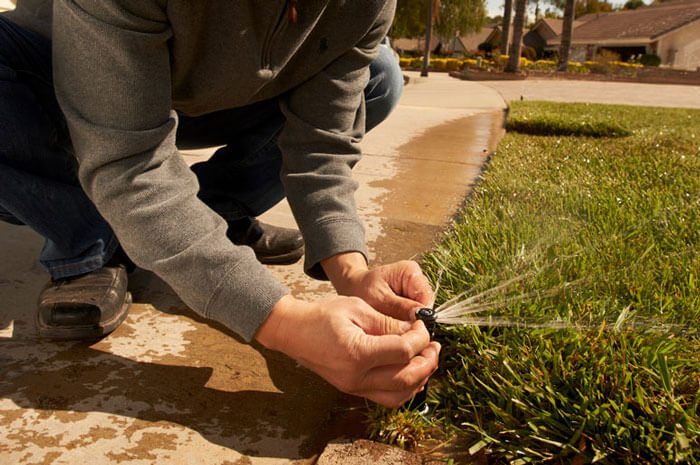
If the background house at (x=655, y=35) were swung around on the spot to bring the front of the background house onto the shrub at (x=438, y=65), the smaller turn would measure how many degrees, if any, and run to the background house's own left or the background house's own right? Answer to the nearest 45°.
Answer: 0° — it already faces it

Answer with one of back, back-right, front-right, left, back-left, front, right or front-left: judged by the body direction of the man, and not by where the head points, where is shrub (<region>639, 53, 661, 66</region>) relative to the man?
left

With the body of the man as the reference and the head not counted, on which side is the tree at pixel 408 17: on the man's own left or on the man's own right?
on the man's own left

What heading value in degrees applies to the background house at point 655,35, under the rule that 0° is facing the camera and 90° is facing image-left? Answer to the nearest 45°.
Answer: approximately 45°

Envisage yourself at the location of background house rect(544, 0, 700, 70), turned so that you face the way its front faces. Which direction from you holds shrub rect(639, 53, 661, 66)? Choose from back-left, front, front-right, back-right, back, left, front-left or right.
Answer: front-left

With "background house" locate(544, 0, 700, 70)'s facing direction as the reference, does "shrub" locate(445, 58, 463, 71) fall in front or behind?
in front

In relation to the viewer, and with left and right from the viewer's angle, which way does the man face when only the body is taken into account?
facing the viewer and to the right of the viewer

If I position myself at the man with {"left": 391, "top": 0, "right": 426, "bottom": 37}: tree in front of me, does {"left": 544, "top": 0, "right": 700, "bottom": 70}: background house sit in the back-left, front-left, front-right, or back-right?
front-right

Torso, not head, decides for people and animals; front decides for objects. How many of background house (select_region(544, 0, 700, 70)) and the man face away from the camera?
0

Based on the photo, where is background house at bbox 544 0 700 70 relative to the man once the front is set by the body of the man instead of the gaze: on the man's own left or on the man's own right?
on the man's own left

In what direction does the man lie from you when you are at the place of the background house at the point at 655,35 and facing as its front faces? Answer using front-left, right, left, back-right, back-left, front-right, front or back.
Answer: front-left
